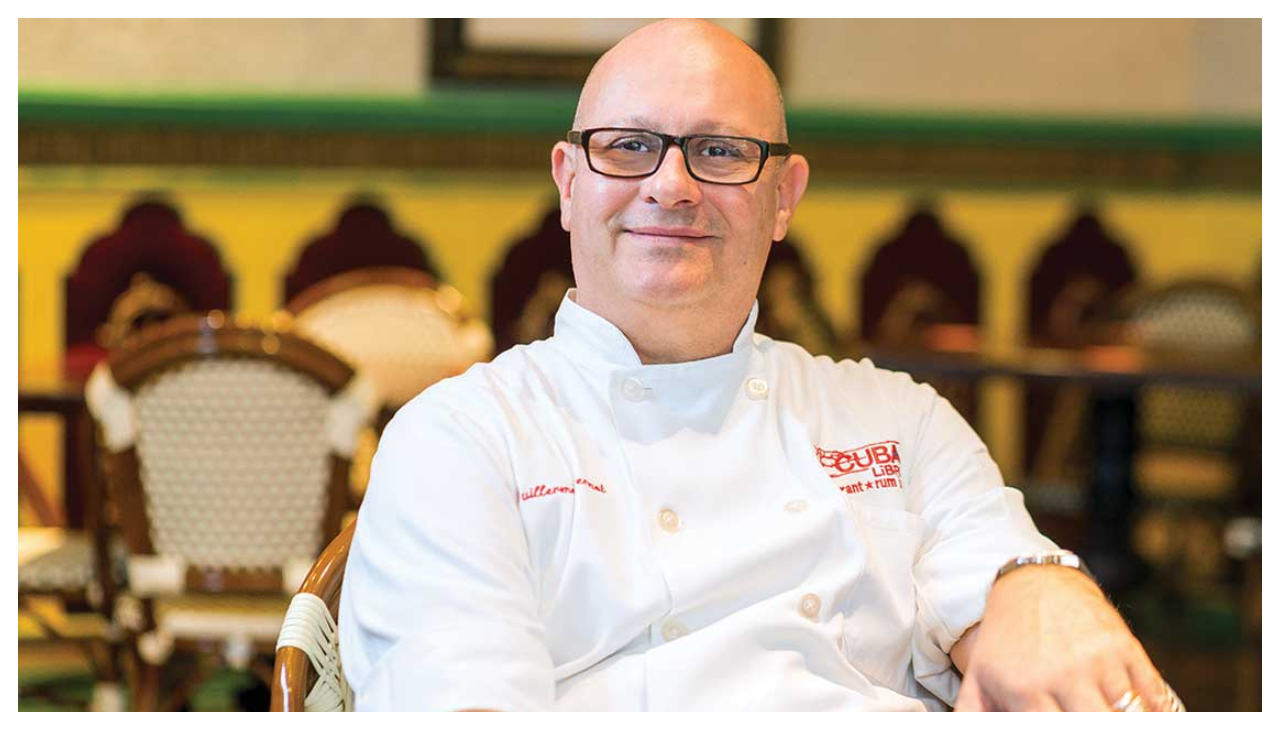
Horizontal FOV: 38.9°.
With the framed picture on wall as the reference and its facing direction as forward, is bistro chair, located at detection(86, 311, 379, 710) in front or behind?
in front

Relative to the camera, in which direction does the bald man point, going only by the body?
toward the camera

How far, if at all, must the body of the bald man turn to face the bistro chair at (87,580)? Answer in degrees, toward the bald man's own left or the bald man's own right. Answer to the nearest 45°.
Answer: approximately 135° to the bald man's own right

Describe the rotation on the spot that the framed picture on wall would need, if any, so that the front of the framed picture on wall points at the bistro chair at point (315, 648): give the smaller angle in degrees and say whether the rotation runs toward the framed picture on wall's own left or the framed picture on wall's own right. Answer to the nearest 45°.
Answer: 0° — it already faces it

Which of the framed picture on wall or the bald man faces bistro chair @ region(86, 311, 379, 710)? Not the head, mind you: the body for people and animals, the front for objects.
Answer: the framed picture on wall

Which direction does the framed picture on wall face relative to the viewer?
toward the camera
